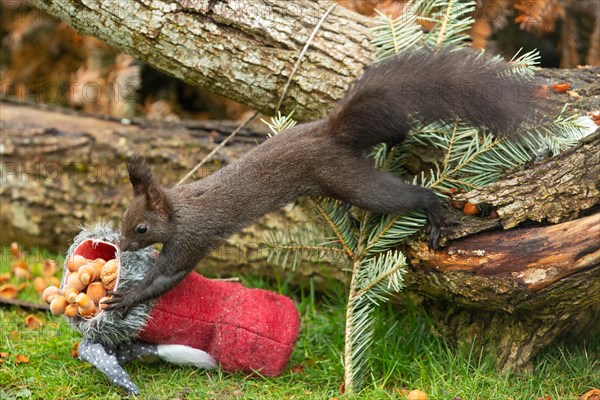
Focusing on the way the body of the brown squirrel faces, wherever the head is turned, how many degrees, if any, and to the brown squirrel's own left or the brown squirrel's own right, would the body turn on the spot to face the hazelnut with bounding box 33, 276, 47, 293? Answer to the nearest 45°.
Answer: approximately 45° to the brown squirrel's own right

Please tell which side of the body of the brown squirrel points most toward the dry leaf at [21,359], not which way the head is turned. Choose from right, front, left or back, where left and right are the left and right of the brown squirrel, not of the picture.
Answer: front

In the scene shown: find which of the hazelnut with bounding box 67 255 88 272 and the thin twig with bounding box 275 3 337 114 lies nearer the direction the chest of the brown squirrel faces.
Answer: the hazelnut

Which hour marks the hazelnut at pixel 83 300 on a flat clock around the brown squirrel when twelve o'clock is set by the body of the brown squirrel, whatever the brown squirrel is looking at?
The hazelnut is roughly at 11 o'clock from the brown squirrel.

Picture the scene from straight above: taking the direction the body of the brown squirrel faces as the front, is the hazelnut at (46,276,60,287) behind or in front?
in front

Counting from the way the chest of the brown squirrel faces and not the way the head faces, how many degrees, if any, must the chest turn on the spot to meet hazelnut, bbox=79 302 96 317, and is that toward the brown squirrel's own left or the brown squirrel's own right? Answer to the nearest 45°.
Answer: approximately 45° to the brown squirrel's own left

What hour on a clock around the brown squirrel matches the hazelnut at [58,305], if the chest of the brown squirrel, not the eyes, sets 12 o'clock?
The hazelnut is roughly at 11 o'clock from the brown squirrel.

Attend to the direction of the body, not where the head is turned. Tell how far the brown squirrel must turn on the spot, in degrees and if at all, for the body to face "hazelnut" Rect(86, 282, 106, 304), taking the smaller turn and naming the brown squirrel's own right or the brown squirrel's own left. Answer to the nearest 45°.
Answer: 0° — it already faces it

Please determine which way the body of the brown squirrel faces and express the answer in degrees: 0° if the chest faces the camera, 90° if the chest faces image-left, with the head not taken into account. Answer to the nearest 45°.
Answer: approximately 90°
